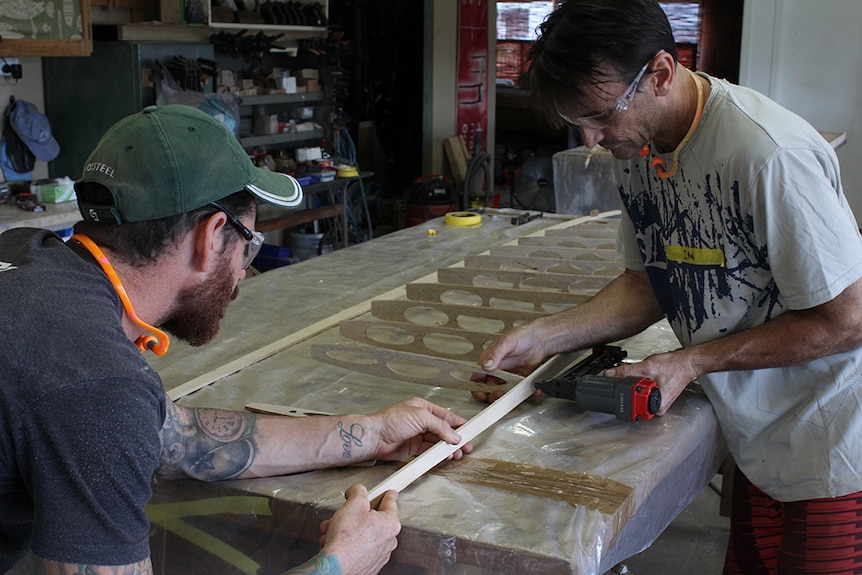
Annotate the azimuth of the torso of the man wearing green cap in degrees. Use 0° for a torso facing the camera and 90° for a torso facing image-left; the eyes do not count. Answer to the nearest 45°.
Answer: approximately 225°

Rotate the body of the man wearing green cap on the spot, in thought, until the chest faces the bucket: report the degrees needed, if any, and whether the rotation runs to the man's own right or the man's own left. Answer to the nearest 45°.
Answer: approximately 45° to the man's own left

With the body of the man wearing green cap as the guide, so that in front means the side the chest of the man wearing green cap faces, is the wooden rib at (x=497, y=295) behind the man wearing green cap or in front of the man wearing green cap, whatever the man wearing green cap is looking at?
in front

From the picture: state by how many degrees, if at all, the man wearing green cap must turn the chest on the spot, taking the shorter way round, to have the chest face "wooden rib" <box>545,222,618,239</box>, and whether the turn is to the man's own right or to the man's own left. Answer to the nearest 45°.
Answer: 0° — they already face it

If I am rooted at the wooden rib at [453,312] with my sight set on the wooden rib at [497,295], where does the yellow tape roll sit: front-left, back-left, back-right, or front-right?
front-left

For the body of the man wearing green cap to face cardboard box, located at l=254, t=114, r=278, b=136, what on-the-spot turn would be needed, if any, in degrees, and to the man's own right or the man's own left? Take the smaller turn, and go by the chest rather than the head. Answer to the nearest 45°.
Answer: approximately 45° to the man's own left

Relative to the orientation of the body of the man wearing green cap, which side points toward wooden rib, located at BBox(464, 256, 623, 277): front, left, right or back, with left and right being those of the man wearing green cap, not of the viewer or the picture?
front

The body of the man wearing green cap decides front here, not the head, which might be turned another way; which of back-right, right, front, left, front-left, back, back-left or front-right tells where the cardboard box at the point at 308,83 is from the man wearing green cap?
front-left

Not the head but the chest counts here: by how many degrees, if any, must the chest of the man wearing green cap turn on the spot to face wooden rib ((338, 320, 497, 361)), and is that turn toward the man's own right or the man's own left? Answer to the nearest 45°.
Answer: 0° — they already face it

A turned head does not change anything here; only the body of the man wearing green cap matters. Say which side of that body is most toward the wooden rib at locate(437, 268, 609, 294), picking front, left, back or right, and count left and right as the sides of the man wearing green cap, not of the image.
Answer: front

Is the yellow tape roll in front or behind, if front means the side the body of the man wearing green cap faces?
in front

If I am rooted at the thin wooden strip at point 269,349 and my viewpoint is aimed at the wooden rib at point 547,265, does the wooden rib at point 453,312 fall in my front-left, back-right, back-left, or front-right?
front-right

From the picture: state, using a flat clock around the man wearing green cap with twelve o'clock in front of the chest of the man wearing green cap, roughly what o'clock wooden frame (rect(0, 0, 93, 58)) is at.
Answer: The wooden frame is roughly at 10 o'clock from the man wearing green cap.
